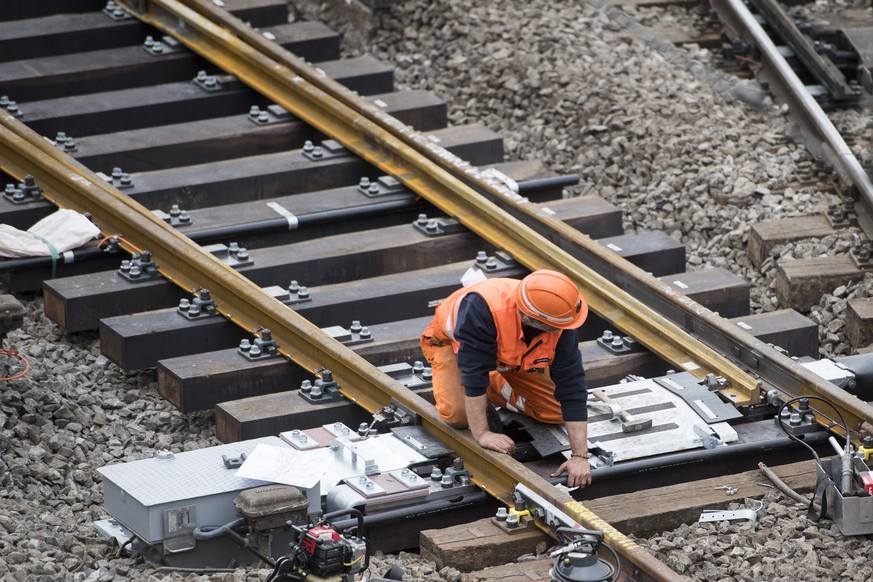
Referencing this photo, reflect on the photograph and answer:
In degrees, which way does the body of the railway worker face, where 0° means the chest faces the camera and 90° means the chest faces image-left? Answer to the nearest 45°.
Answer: approximately 315°

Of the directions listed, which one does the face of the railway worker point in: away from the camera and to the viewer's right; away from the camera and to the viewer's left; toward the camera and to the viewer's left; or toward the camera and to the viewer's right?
toward the camera and to the viewer's right

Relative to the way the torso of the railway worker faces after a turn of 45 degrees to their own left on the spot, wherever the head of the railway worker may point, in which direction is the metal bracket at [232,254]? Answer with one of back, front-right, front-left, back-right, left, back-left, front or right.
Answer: back-left

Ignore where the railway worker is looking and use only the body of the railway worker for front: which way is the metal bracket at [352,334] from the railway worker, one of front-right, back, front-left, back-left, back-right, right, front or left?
back

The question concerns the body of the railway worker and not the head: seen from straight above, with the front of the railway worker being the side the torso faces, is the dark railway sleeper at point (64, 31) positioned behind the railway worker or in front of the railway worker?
behind

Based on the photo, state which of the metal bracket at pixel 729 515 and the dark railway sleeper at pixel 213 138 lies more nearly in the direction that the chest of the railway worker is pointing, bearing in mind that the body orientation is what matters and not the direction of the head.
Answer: the metal bracket

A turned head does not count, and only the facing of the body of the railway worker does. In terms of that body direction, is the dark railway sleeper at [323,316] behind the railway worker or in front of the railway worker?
behind

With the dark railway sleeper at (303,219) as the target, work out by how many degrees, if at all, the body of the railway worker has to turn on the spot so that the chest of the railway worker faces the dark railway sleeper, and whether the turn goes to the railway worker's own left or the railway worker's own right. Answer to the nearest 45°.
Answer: approximately 180°

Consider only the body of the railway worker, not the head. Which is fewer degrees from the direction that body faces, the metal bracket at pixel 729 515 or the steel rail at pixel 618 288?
the metal bracket
